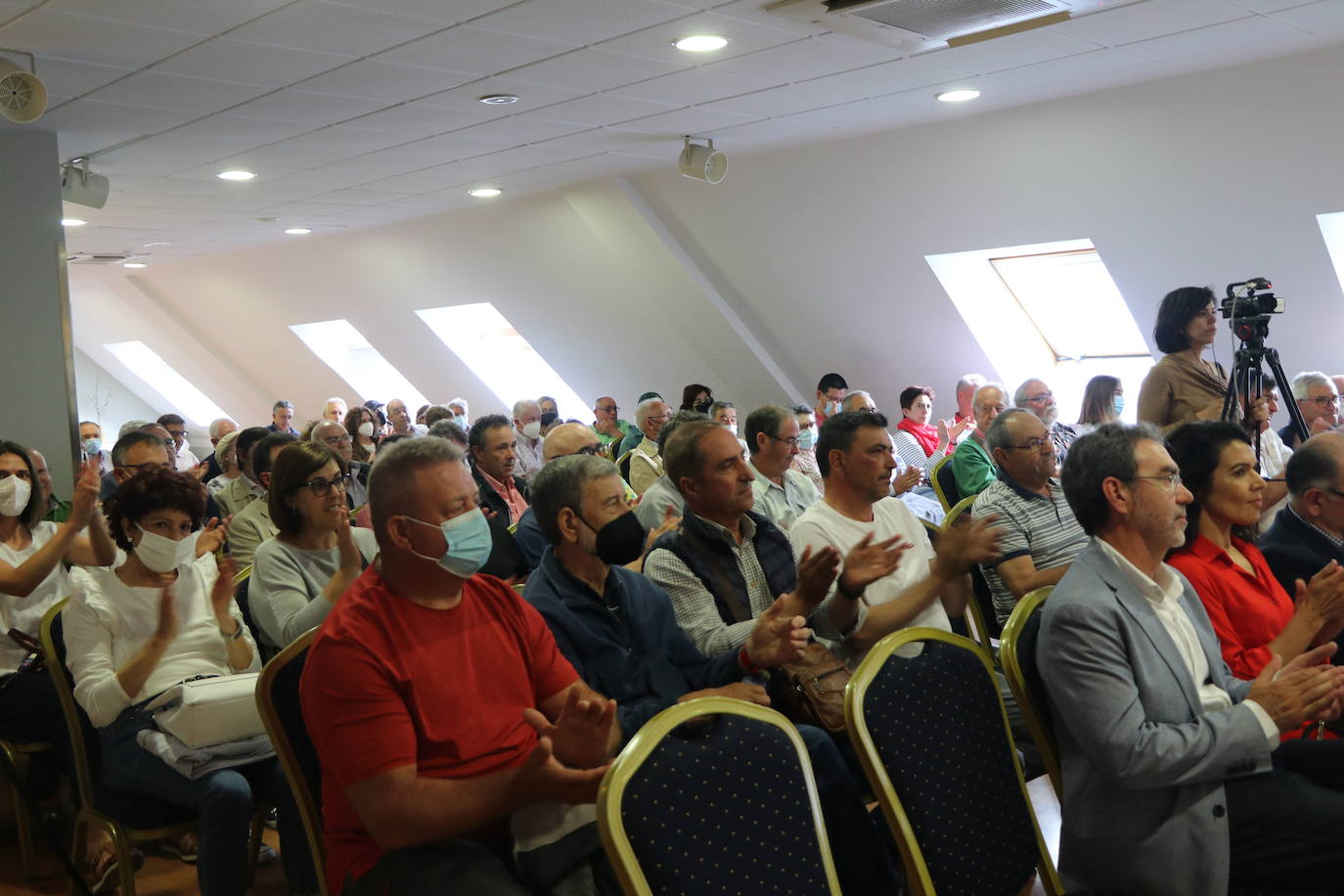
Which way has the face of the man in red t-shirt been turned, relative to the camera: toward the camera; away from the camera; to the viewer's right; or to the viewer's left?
to the viewer's right

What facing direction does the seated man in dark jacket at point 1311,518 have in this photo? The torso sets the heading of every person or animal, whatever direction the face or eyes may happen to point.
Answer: to the viewer's right

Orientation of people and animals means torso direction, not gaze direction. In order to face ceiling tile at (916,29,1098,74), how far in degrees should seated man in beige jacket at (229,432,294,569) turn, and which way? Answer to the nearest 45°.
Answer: approximately 45° to their left

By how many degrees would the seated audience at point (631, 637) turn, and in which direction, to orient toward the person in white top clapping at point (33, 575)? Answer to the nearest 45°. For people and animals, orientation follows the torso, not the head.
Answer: approximately 180°

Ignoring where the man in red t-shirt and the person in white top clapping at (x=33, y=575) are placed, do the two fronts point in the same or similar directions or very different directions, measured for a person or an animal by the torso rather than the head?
same or similar directions

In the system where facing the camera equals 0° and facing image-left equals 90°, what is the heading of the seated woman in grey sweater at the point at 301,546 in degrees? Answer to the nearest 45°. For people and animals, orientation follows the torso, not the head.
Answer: approximately 315°

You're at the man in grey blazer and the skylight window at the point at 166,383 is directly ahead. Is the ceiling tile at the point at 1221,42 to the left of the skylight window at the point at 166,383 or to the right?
right

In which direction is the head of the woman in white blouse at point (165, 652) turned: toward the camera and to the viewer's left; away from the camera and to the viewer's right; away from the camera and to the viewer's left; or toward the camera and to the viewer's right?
toward the camera and to the viewer's right

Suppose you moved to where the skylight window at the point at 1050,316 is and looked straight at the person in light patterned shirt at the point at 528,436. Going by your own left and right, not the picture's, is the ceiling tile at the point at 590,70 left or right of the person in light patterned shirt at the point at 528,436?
left

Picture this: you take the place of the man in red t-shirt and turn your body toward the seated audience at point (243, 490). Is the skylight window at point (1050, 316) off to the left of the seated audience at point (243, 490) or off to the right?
right

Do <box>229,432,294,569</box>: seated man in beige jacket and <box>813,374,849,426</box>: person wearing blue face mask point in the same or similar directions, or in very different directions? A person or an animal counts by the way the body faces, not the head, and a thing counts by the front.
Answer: same or similar directions

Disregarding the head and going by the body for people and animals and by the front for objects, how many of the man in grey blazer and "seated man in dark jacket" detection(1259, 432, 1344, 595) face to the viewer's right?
2
